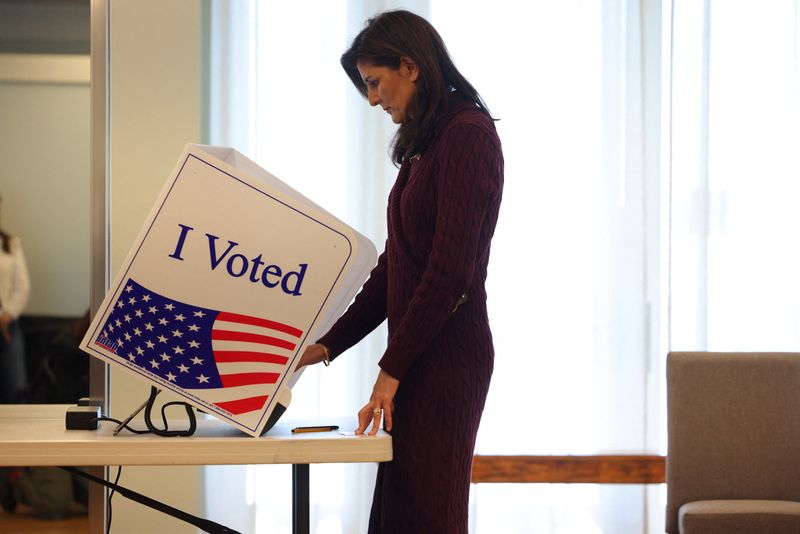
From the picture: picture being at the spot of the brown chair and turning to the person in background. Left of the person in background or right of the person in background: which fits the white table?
left

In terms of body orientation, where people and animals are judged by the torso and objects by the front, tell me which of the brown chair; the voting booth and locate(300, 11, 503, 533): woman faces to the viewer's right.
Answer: the voting booth

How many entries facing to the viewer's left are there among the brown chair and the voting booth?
0

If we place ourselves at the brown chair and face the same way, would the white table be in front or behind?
in front

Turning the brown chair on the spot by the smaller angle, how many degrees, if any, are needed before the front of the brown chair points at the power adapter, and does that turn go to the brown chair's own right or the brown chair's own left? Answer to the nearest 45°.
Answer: approximately 45° to the brown chair's own right

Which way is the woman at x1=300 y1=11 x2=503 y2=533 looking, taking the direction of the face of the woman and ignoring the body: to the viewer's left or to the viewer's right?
to the viewer's left

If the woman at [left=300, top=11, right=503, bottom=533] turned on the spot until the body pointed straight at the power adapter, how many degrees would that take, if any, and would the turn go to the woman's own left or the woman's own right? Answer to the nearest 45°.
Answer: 0° — they already face it

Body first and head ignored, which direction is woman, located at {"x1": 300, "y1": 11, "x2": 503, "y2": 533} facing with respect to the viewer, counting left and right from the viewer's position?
facing to the left of the viewer

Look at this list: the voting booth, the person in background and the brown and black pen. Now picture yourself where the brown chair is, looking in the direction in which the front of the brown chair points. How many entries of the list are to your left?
0

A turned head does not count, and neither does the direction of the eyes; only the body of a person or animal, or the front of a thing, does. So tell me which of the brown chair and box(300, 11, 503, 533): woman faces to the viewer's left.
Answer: the woman

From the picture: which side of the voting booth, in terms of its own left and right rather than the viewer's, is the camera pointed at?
right

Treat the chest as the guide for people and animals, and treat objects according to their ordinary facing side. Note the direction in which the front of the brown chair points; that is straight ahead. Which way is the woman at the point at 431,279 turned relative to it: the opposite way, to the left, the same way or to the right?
to the right

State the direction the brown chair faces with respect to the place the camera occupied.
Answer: facing the viewer
